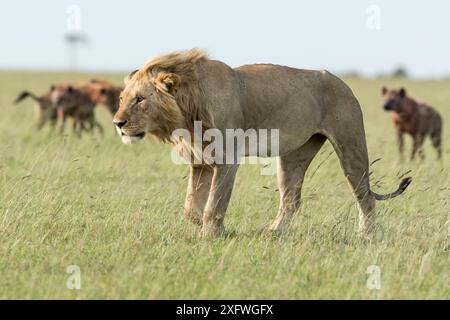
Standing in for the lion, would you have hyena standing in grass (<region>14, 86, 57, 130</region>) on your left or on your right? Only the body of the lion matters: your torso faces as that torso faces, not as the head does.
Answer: on your right

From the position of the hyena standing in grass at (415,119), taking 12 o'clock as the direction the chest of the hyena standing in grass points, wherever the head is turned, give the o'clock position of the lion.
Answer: The lion is roughly at 11 o'clock from the hyena standing in grass.

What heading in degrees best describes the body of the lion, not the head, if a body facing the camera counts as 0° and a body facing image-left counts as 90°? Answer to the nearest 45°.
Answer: approximately 90°

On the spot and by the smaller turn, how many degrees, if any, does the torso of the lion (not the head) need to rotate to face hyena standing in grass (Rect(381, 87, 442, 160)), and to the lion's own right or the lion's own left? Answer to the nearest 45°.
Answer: approximately 90° to the lion's own right

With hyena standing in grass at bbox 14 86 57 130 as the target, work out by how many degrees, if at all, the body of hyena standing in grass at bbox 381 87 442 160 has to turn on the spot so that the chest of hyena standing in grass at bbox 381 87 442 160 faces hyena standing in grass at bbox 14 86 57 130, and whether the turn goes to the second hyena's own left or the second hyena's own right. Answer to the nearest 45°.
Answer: approximately 45° to the second hyena's own right
